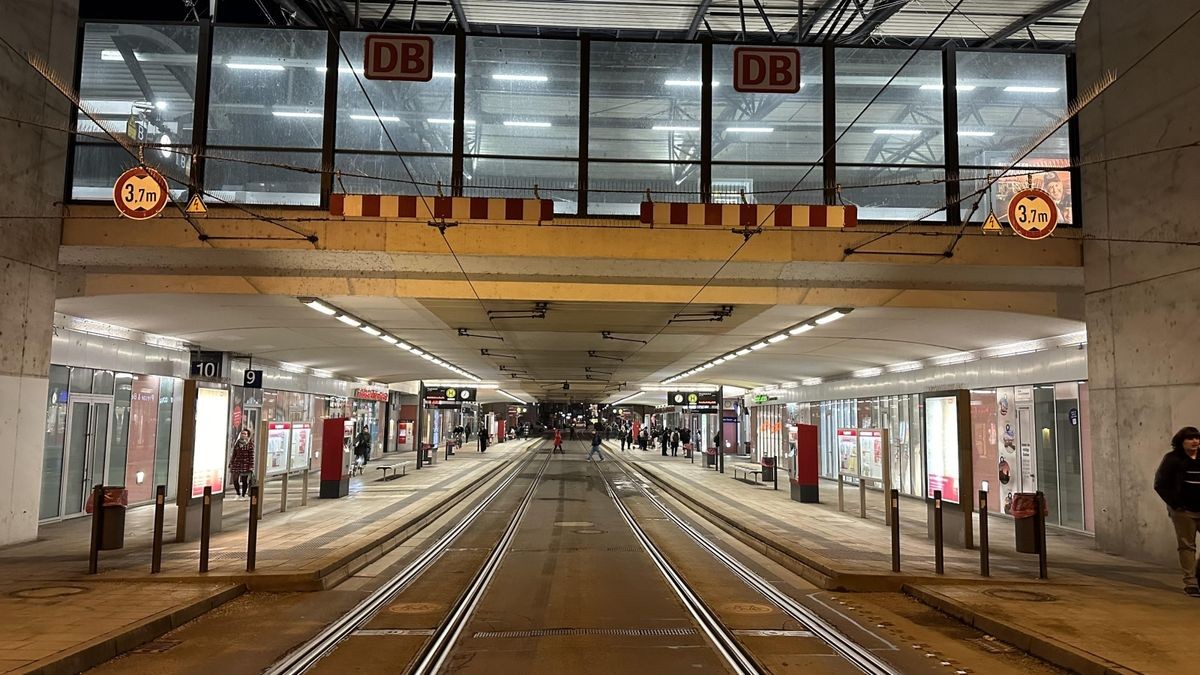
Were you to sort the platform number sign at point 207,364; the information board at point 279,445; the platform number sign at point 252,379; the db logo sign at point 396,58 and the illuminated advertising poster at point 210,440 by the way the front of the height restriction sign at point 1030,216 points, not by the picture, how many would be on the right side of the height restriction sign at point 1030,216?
5

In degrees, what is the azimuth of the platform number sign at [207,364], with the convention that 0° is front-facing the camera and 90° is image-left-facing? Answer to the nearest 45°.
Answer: approximately 0°

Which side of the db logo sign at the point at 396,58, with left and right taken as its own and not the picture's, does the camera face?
front

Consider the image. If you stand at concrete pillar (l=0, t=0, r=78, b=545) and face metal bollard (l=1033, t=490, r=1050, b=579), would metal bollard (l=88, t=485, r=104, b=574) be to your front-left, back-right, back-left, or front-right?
front-right

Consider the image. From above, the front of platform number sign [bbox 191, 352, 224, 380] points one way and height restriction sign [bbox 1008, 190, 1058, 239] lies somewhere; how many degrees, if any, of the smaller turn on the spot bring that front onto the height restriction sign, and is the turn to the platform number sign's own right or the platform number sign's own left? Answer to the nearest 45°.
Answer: approximately 45° to the platform number sign's own left

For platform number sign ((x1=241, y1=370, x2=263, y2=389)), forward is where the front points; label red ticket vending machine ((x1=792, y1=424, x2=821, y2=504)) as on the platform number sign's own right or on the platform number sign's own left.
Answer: on the platform number sign's own left

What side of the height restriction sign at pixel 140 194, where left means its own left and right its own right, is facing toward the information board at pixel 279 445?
back

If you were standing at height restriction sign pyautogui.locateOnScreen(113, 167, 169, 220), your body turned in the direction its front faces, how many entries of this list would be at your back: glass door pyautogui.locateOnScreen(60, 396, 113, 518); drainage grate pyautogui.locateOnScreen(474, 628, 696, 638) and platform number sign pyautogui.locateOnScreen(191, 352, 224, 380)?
2

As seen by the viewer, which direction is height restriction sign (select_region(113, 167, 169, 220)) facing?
toward the camera

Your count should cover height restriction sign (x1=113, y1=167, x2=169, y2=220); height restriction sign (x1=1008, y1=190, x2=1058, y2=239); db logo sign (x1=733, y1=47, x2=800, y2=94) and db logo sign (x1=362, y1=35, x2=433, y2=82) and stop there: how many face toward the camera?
4

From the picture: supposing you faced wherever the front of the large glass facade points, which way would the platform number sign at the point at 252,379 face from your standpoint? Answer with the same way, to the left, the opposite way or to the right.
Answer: the same way

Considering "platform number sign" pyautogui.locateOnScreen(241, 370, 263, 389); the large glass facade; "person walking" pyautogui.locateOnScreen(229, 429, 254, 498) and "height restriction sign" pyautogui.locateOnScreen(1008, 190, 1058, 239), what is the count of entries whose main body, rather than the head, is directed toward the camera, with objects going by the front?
4

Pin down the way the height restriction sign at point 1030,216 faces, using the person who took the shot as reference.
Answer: facing the viewer

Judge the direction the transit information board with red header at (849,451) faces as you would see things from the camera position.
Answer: facing the viewer and to the left of the viewer
